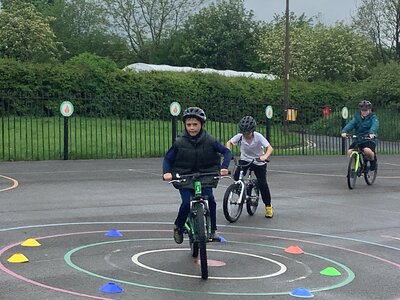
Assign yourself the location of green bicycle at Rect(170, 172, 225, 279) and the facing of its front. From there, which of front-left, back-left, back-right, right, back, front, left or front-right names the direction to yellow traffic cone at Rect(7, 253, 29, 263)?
right

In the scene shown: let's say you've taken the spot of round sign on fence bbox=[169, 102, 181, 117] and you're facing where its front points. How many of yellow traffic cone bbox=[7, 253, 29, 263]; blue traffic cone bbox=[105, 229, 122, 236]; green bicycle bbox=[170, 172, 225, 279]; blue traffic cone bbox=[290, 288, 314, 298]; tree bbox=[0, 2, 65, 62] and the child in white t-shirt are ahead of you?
5

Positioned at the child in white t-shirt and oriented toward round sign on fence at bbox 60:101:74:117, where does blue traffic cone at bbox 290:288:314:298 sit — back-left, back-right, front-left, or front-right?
back-left

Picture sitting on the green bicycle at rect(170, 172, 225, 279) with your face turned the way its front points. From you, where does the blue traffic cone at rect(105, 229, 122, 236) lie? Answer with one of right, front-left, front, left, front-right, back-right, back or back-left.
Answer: back-right

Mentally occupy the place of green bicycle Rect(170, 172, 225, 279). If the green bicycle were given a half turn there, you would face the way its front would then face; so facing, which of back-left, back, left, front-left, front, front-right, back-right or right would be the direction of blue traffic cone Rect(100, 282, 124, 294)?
back-left

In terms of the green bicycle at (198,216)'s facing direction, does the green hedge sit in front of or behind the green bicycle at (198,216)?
behind

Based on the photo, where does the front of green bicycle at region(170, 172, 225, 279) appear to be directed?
toward the camera

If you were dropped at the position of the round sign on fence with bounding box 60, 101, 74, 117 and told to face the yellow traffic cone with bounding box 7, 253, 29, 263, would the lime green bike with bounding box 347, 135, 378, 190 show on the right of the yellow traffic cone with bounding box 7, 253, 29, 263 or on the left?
left

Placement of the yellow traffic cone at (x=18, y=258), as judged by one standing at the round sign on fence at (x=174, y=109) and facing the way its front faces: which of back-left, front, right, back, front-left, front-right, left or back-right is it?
front

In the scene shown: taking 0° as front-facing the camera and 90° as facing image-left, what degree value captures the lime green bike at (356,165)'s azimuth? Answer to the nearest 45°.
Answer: approximately 45°

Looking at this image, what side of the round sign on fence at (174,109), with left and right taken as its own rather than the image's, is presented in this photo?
front

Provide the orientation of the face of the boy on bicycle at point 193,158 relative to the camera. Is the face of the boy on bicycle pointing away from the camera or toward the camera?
toward the camera

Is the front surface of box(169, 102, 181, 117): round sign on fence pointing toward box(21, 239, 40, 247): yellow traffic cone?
yes

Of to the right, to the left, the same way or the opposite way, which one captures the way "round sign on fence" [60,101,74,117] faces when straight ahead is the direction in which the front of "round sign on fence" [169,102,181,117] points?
the same way

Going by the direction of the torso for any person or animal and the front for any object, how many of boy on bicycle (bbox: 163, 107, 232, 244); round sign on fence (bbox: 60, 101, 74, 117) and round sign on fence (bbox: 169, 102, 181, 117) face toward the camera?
3

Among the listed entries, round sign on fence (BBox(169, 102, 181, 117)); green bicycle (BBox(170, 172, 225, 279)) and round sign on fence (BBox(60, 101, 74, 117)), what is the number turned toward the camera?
3

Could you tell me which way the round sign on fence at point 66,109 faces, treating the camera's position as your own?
facing the viewer

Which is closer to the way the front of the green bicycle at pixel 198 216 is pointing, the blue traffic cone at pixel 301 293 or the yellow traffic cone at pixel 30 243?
the blue traffic cone

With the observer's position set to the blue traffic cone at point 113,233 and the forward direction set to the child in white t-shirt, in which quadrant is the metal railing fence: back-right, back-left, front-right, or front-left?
front-left

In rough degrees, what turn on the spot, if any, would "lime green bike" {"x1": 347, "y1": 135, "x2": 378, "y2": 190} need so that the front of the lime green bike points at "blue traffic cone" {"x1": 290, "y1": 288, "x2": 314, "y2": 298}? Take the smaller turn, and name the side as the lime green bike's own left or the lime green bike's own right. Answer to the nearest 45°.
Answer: approximately 45° to the lime green bike's own left
